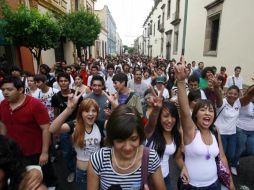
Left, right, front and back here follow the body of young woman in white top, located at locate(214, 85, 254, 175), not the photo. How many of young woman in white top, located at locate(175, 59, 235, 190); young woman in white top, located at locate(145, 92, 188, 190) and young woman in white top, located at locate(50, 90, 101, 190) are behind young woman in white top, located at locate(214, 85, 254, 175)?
0

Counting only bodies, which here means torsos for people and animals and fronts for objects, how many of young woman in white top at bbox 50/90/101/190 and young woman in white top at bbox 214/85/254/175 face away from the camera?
0

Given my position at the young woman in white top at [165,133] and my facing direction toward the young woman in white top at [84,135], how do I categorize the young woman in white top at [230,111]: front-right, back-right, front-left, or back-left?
back-right

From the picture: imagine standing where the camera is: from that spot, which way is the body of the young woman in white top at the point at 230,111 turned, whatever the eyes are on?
toward the camera

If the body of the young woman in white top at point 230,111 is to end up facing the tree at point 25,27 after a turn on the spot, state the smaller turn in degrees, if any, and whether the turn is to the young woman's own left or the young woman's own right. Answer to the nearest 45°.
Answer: approximately 90° to the young woman's own right

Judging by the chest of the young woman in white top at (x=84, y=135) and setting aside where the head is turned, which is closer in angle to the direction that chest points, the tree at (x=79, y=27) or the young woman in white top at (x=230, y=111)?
the young woman in white top

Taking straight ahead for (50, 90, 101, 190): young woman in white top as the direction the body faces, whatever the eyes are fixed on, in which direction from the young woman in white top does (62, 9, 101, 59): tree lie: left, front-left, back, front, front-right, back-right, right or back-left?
back-left

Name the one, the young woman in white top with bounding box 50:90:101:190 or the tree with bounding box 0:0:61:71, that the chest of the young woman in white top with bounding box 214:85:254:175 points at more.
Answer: the young woman in white top

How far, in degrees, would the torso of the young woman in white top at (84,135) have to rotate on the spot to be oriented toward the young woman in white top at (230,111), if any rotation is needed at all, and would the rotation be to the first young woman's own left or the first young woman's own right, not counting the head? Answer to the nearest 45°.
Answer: approximately 45° to the first young woman's own left

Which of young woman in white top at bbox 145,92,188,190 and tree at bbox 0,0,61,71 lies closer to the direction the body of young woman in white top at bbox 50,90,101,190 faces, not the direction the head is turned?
the young woman in white top

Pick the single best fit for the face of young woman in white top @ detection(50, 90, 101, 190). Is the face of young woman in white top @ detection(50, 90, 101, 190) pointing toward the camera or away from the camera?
toward the camera
